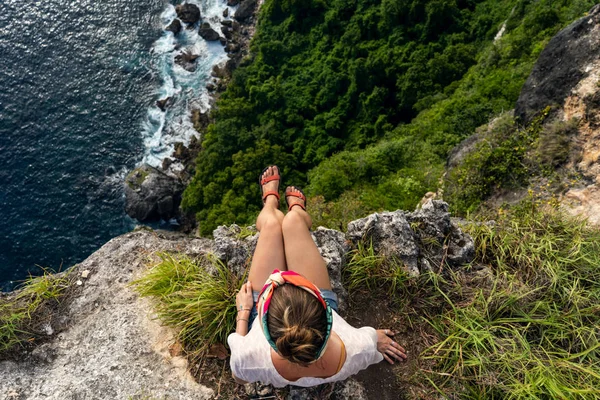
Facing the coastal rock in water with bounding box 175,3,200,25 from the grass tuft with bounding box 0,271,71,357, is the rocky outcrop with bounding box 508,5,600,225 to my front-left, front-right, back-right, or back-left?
front-right

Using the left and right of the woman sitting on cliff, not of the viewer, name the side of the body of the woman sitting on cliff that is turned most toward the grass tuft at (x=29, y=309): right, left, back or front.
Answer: left

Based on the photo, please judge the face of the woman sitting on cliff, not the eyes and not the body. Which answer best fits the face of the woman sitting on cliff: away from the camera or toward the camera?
away from the camera

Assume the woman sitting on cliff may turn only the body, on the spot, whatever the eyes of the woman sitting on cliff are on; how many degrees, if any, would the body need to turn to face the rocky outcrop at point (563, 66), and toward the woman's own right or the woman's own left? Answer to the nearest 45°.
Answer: approximately 45° to the woman's own right

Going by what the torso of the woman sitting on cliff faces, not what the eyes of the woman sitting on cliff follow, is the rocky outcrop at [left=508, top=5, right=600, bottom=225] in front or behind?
in front

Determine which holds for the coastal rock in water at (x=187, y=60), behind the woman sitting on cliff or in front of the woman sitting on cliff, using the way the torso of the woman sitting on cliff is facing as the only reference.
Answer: in front

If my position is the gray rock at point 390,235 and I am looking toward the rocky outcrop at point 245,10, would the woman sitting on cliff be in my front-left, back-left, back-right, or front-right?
back-left

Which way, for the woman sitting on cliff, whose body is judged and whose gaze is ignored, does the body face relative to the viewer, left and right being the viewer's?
facing away from the viewer

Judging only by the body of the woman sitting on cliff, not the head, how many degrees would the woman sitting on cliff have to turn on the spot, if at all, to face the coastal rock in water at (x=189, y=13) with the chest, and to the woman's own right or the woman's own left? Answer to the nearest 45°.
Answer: approximately 45° to the woman's own left
